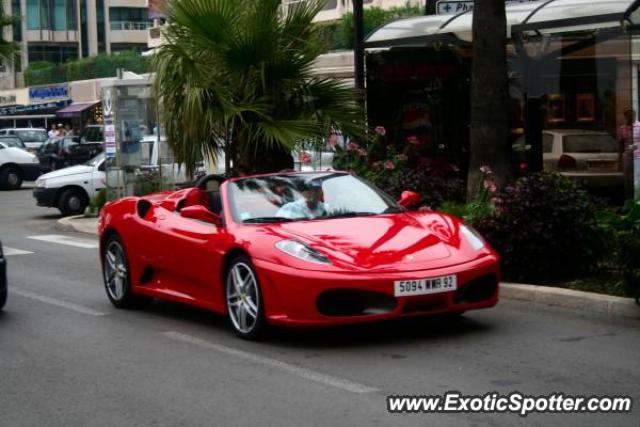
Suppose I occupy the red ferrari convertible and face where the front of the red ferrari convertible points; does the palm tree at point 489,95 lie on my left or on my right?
on my left

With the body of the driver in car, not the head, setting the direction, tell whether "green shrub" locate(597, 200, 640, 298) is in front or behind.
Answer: in front

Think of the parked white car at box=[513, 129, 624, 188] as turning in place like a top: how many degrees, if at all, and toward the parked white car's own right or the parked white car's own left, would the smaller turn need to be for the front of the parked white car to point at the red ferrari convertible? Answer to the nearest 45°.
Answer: approximately 135° to the parked white car's own left

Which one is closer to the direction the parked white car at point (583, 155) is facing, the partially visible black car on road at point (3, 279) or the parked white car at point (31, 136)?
the parked white car

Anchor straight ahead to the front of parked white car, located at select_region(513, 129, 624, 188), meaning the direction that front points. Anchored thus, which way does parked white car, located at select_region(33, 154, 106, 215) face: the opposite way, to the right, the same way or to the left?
to the left

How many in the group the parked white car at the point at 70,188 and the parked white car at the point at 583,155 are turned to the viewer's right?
0

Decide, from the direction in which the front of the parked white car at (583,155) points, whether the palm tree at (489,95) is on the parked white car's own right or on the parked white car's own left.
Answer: on the parked white car's own left

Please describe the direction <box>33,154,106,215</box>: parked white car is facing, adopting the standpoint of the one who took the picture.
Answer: facing to the left of the viewer

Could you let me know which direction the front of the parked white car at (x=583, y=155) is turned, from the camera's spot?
facing away from the viewer and to the left of the viewer
